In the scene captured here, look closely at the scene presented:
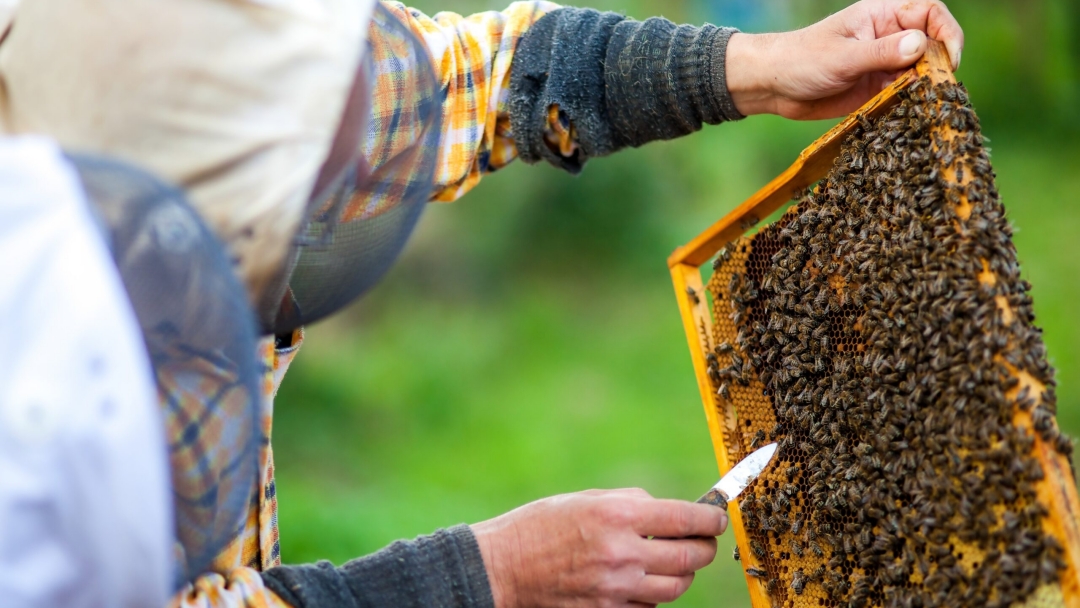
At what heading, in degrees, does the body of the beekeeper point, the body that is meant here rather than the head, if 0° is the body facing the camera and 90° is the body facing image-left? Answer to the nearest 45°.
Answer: approximately 270°

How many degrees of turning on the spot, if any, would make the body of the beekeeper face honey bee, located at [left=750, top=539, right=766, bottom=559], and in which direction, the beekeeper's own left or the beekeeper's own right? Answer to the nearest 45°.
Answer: approximately 45° to the beekeeper's own left
